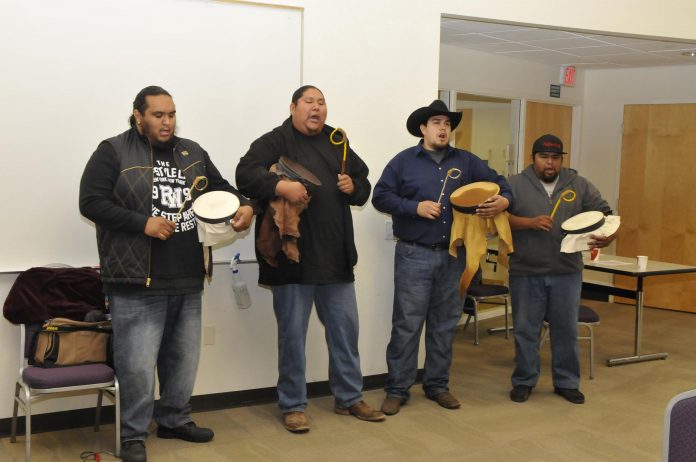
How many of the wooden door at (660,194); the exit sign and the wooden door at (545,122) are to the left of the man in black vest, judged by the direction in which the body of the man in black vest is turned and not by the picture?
3

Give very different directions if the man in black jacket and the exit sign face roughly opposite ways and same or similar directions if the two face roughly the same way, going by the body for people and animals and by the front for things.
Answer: same or similar directions

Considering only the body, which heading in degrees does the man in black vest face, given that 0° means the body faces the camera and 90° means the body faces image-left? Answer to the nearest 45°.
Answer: approximately 315°

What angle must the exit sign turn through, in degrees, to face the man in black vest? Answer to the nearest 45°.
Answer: approximately 45° to its right

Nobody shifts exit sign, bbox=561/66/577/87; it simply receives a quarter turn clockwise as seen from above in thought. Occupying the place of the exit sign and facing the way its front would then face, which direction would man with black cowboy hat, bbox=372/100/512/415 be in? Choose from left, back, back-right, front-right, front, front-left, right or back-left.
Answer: front-left

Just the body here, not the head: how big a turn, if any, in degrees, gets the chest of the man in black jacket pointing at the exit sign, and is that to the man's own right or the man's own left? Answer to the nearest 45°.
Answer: approximately 90° to the man's own left

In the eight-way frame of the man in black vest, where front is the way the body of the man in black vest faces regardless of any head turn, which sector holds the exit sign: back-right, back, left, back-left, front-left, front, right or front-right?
left

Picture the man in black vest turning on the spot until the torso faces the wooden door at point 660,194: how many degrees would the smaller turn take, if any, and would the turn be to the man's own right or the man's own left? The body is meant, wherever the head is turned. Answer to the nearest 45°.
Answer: approximately 90° to the man's own left

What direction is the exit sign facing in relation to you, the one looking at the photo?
facing the viewer and to the right of the viewer

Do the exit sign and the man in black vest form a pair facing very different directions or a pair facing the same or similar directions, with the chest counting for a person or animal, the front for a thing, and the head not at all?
same or similar directions

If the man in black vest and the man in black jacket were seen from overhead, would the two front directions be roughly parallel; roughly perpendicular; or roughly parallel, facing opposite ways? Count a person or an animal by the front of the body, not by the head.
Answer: roughly parallel

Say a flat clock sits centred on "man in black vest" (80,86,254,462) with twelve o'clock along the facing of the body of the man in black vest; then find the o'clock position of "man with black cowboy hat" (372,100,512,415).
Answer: The man with black cowboy hat is roughly at 10 o'clock from the man in black vest.

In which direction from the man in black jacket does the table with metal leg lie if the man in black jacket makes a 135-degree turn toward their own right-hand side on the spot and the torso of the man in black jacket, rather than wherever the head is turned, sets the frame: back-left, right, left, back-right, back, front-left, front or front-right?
back-right

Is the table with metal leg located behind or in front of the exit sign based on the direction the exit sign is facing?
in front

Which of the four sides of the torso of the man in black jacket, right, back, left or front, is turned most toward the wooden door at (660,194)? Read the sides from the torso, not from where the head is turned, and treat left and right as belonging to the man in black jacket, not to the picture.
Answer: left

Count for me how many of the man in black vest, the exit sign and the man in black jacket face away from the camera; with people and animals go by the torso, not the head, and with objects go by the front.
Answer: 0

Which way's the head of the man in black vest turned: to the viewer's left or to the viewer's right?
to the viewer's right

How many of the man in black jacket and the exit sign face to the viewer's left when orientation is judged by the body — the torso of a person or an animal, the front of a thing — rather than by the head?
0
